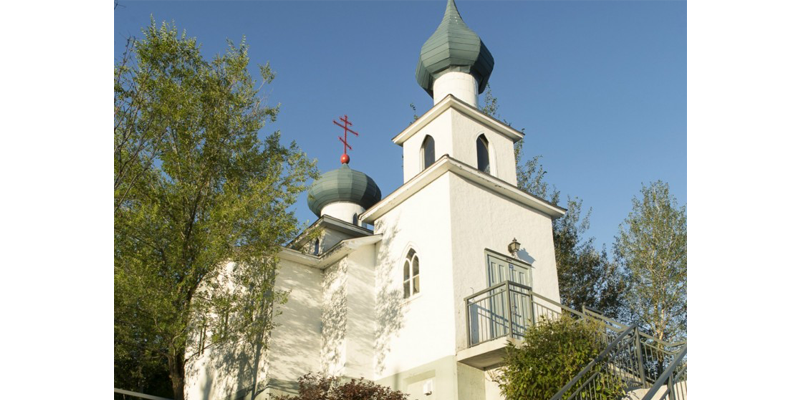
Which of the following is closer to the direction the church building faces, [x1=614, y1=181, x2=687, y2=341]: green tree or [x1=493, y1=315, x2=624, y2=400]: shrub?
the shrub

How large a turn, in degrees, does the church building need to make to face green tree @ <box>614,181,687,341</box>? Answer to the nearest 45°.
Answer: approximately 90° to its left

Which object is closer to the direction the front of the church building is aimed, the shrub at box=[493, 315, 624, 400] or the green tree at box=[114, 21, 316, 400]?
the shrub

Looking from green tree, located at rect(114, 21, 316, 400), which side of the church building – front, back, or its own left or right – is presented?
right

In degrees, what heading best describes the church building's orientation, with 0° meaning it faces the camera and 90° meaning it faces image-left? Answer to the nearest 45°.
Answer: approximately 315°
